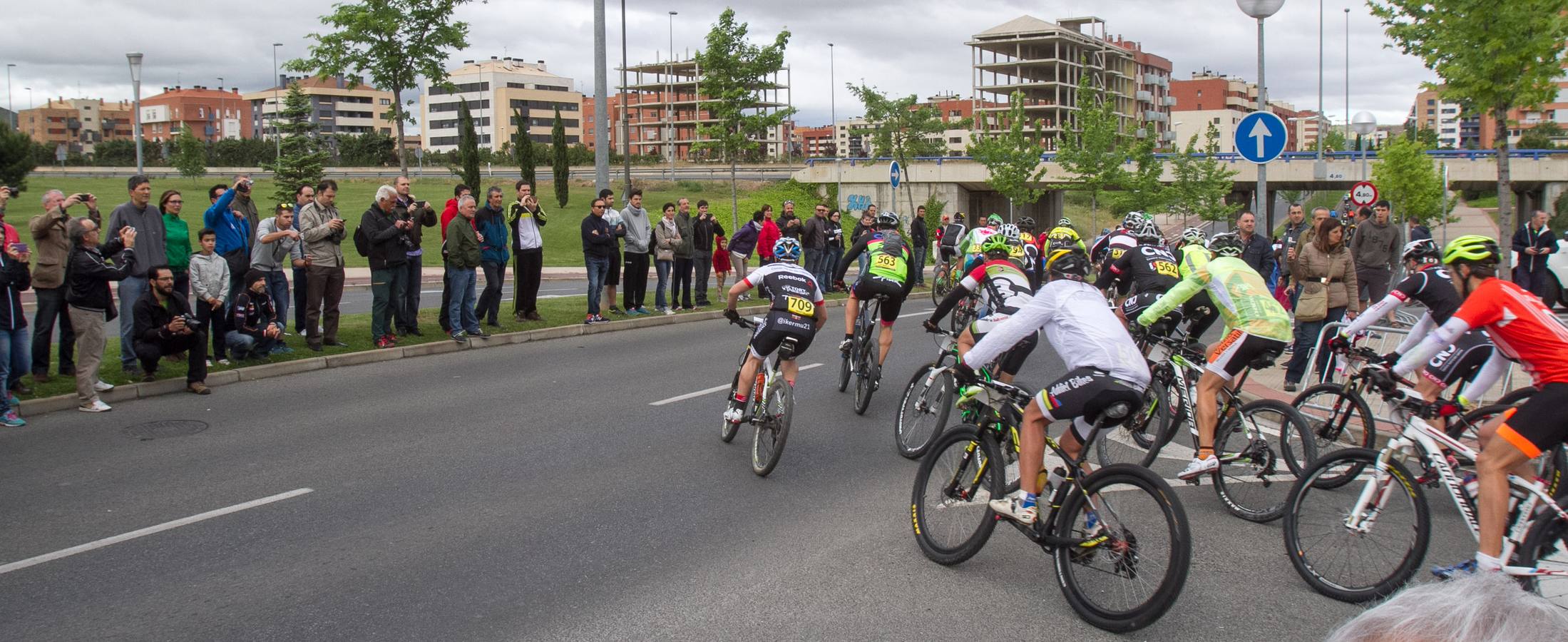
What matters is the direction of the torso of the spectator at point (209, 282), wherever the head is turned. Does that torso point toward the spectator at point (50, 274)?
no

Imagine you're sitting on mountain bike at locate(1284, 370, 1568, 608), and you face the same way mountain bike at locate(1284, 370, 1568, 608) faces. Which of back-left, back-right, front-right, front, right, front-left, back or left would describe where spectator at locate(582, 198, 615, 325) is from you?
front-right

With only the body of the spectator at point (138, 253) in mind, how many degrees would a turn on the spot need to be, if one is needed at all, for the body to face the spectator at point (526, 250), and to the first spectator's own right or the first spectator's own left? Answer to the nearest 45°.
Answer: approximately 90° to the first spectator's own left

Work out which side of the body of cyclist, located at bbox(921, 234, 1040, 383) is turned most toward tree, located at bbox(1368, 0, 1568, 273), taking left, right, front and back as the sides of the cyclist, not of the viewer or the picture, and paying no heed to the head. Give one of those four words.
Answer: right

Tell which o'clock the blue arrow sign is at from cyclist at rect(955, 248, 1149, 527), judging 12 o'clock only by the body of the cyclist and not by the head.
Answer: The blue arrow sign is roughly at 2 o'clock from the cyclist.

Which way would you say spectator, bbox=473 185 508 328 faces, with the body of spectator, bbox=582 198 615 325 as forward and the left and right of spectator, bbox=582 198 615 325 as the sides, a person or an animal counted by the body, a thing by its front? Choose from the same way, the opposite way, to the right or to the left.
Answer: the same way

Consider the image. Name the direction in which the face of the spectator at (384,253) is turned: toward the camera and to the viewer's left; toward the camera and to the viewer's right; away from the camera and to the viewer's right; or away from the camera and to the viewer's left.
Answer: toward the camera and to the viewer's right

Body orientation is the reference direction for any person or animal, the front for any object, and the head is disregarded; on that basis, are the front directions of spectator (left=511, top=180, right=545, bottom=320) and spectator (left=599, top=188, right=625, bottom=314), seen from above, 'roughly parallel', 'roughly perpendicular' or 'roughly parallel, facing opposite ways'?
roughly parallel

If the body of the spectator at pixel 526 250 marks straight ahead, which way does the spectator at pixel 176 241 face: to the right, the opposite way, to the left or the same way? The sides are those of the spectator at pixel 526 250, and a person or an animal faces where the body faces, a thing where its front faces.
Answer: the same way

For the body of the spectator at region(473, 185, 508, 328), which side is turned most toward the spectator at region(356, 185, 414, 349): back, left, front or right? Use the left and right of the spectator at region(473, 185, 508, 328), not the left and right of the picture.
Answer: right

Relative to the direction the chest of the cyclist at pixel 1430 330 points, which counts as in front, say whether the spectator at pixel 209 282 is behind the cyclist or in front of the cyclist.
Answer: in front

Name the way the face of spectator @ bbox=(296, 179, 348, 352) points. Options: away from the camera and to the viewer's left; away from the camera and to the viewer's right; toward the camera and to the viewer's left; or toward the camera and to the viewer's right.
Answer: toward the camera and to the viewer's right

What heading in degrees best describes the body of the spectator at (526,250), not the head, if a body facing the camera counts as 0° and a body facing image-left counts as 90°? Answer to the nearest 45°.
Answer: approximately 315°

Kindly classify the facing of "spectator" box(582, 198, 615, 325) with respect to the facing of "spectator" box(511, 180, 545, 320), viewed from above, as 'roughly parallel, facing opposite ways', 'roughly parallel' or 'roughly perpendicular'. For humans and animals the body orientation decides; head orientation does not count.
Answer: roughly parallel

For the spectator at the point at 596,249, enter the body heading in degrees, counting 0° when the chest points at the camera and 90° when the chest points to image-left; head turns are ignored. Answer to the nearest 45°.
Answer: approximately 315°

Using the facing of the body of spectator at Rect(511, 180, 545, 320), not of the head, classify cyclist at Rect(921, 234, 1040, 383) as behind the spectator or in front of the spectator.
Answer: in front

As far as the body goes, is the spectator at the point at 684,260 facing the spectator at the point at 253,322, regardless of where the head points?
no

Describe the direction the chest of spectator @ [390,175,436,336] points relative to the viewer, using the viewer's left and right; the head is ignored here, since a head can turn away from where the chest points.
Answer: facing the viewer and to the right of the viewer
